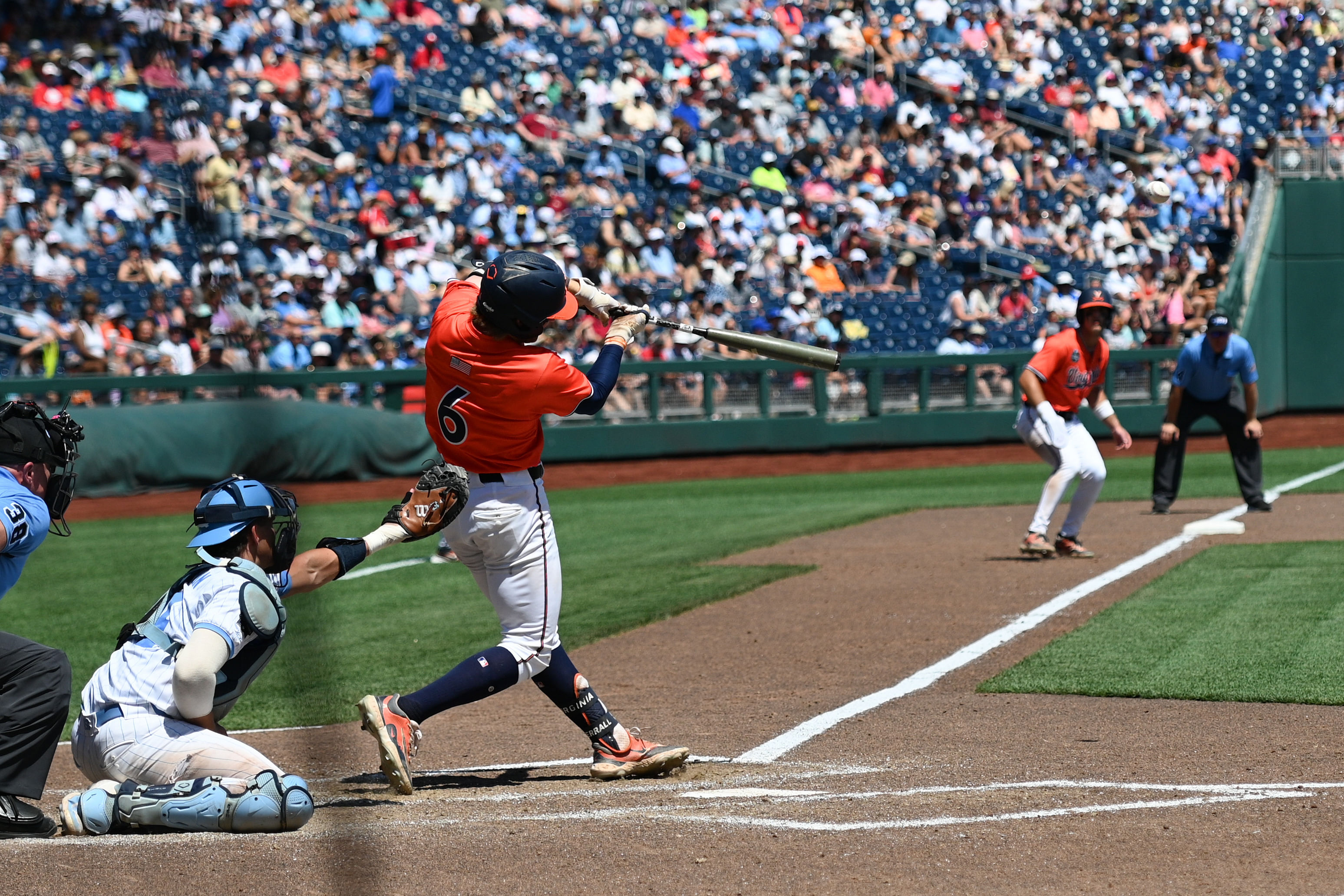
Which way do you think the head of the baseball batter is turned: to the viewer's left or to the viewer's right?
to the viewer's right

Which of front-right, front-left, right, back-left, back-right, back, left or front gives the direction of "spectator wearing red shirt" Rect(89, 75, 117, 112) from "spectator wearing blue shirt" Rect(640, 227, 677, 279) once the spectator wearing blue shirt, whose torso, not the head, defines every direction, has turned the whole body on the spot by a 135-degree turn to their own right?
front-left

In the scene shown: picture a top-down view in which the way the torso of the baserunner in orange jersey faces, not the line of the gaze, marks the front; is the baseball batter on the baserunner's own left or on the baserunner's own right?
on the baserunner's own right

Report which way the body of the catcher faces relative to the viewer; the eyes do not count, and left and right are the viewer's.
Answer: facing to the right of the viewer

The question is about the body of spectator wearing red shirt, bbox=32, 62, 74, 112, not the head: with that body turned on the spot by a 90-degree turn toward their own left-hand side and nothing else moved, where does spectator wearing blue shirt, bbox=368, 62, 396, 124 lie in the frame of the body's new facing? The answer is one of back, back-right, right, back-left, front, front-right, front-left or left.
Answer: front

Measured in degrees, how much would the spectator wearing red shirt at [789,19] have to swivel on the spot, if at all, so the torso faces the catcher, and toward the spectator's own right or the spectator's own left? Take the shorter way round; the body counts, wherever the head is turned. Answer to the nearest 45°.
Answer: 0° — they already face them

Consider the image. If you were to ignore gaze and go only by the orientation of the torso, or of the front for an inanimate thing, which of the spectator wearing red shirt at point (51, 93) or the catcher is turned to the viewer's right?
the catcher

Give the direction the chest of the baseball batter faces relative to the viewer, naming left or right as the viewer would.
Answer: facing away from the viewer and to the right of the viewer

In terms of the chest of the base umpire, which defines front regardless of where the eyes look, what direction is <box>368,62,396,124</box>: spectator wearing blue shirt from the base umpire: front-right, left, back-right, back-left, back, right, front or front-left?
back-right

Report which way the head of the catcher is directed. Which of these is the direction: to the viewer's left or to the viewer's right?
to the viewer's right

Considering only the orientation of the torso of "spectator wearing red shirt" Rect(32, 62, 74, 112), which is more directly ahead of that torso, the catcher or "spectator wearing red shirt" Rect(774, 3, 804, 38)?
the catcher
